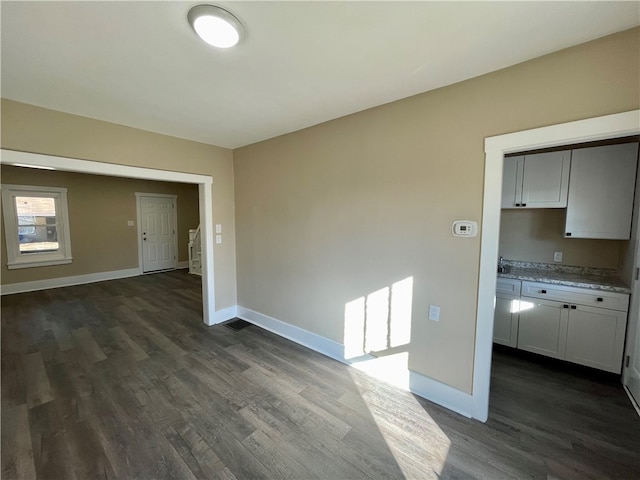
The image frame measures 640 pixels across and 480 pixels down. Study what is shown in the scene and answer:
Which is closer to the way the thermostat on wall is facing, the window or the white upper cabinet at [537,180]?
the window

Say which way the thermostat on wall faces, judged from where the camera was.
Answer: facing the viewer

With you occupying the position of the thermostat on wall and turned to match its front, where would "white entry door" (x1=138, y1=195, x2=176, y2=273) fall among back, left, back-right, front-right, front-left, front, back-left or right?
right

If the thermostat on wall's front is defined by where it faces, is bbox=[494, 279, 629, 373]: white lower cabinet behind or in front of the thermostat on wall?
behind

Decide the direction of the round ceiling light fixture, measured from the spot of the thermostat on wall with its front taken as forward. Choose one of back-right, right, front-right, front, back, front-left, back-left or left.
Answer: front-right

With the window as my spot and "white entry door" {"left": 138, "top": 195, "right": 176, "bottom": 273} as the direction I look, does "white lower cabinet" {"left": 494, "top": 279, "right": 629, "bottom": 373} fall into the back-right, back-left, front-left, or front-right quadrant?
front-right

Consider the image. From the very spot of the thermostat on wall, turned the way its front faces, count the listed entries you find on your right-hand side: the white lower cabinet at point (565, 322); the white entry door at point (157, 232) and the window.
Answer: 2

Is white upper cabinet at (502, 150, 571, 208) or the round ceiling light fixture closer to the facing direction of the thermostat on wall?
the round ceiling light fixture

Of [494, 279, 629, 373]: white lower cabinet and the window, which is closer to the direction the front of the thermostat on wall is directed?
the window

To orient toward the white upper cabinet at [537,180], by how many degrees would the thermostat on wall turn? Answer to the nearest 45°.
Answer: approximately 135° to its left

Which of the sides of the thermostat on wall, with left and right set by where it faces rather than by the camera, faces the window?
right

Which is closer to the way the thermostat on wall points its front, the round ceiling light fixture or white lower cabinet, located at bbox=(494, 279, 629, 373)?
the round ceiling light fixture

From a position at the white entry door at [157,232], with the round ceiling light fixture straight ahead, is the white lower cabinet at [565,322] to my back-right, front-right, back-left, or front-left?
front-left
